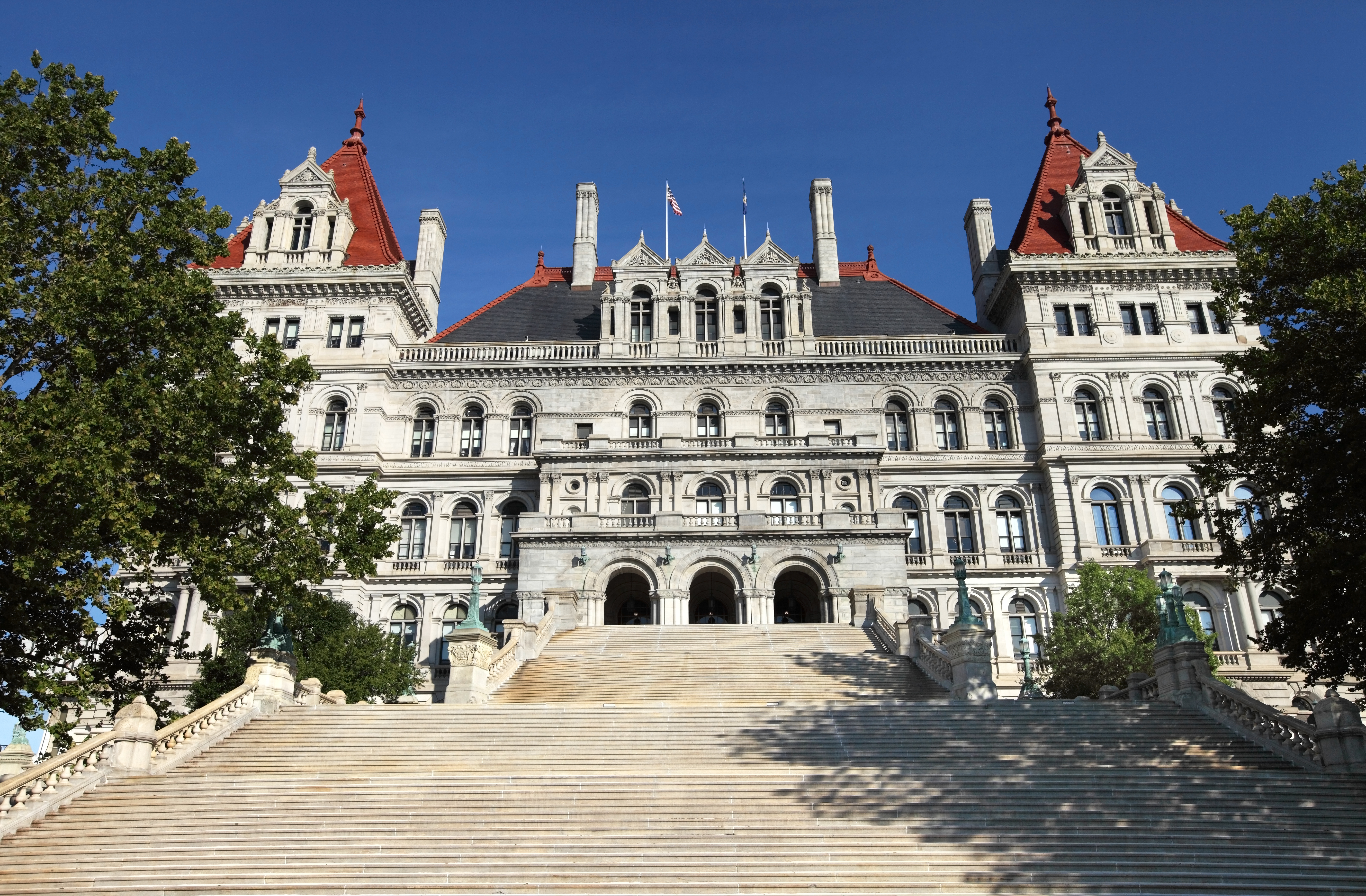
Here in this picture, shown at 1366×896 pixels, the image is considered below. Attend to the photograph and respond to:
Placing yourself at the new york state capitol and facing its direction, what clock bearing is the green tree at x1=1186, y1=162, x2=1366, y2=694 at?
The green tree is roughly at 11 o'clock from the new york state capitol.

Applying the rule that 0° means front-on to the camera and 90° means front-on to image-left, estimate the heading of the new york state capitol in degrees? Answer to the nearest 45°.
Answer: approximately 0°

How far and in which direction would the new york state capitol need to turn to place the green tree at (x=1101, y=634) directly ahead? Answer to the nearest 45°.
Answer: approximately 45° to its left

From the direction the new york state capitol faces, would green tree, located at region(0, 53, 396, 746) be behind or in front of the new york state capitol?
in front

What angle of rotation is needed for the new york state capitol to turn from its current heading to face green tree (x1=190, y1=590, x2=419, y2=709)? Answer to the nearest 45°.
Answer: approximately 45° to its right
